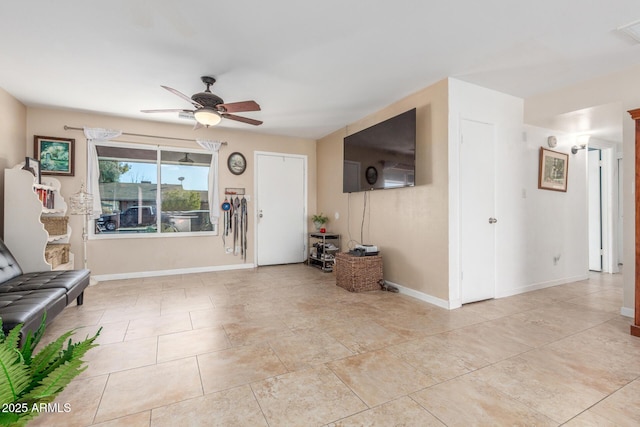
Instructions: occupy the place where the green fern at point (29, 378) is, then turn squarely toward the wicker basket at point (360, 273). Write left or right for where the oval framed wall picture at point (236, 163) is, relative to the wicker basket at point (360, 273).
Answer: left

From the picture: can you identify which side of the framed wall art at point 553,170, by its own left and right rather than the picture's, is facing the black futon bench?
right

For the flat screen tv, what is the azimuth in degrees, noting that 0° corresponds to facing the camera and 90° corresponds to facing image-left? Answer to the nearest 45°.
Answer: approximately 45°

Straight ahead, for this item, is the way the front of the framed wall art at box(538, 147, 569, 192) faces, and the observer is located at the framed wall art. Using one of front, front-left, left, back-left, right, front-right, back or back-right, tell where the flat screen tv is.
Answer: right

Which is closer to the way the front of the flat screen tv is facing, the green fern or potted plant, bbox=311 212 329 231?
the green fern

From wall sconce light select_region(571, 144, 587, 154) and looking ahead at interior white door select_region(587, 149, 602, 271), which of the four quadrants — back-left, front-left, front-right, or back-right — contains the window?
back-left

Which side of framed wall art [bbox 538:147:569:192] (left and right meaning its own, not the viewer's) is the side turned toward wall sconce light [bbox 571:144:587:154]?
left

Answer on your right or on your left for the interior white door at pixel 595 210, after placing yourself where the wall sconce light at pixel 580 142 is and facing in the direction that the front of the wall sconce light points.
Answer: on your left

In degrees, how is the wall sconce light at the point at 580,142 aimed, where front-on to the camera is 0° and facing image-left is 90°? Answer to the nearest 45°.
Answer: approximately 315°

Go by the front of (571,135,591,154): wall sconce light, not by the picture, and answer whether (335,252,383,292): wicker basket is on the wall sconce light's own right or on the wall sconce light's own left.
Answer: on the wall sconce light's own right

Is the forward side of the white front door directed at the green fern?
yes
